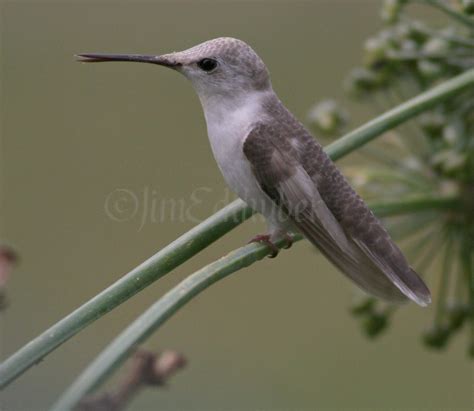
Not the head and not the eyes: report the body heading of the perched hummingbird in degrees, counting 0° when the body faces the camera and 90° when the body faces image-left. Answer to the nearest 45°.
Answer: approximately 90°
